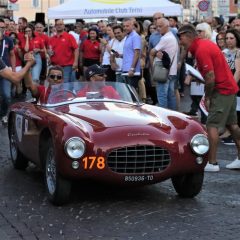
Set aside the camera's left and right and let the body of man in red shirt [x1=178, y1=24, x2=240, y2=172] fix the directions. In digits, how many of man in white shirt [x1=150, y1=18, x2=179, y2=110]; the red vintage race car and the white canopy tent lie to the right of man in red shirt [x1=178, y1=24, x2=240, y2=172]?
2

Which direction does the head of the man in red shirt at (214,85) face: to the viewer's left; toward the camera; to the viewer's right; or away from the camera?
to the viewer's left

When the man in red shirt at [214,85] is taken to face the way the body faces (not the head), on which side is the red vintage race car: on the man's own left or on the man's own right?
on the man's own left

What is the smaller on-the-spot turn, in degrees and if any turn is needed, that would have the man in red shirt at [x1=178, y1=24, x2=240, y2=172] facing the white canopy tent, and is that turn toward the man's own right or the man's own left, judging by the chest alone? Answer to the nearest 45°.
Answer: approximately 90° to the man's own right

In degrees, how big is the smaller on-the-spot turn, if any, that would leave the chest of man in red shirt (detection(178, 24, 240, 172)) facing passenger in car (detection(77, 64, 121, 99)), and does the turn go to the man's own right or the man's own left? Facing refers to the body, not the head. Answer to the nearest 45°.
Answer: approximately 45° to the man's own left

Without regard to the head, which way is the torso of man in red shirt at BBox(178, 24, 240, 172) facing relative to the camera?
to the viewer's left

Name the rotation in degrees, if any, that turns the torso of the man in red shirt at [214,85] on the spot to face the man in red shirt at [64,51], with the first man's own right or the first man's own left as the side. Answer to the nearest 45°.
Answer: approximately 45° to the first man's own right

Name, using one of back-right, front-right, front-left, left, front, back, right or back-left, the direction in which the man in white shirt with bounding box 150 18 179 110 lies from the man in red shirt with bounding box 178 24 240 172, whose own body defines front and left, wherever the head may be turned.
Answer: right
